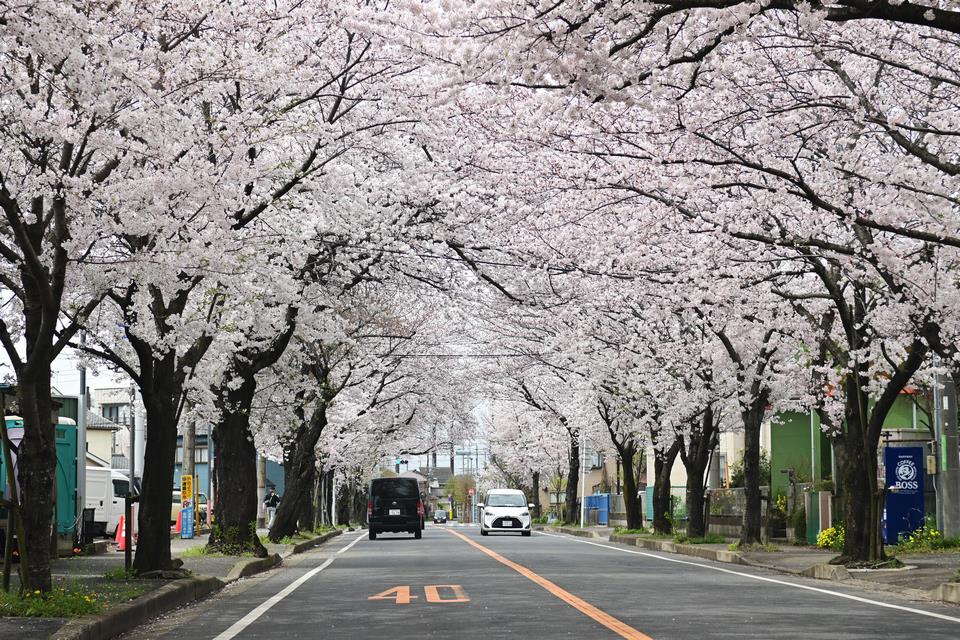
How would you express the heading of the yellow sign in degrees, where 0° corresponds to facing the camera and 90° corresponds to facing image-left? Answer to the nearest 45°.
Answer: approximately 0°

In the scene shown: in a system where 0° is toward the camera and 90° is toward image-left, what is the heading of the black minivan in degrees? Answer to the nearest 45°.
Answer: approximately 180°

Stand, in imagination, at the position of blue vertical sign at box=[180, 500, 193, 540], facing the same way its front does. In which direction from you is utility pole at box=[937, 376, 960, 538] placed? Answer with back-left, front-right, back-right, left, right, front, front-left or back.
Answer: front-left

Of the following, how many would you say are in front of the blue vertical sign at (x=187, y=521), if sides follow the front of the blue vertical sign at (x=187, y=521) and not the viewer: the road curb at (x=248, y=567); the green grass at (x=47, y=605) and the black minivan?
2
